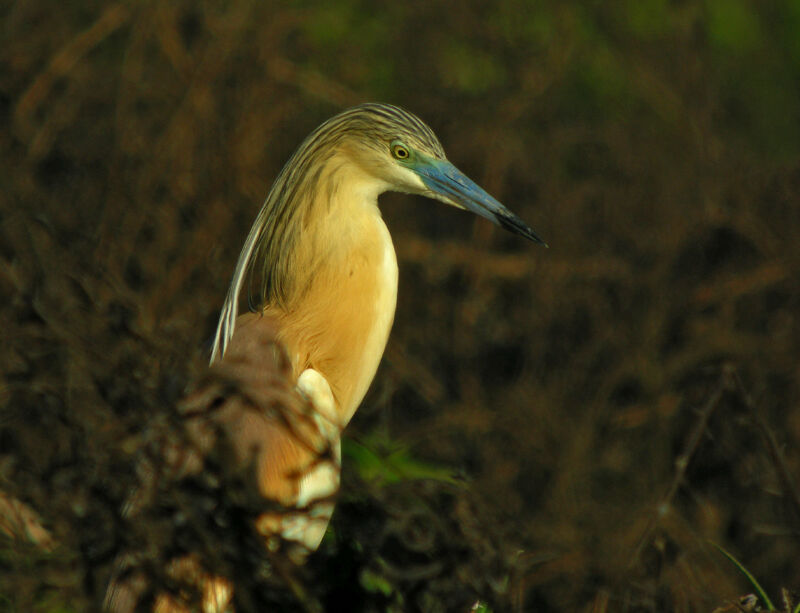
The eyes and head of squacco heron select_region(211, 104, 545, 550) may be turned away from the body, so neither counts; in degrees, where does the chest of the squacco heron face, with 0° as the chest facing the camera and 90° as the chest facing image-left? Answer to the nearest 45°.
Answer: approximately 270°
